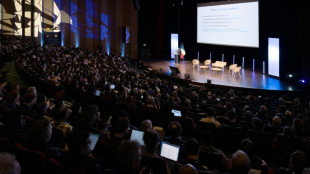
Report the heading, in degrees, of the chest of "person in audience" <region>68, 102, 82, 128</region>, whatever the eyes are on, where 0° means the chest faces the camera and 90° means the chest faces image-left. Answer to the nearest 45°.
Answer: approximately 225°

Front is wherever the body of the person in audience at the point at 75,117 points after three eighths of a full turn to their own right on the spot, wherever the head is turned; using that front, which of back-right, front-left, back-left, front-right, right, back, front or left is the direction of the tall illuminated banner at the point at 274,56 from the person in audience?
back-left

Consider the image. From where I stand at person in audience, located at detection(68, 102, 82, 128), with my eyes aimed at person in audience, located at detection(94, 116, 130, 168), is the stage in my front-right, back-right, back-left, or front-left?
back-left

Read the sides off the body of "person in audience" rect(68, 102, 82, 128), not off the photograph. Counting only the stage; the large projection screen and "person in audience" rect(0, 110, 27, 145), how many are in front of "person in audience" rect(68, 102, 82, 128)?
2

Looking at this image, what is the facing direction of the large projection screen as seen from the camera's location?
facing the viewer and to the left of the viewer

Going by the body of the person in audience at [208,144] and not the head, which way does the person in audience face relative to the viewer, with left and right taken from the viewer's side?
facing away from the viewer

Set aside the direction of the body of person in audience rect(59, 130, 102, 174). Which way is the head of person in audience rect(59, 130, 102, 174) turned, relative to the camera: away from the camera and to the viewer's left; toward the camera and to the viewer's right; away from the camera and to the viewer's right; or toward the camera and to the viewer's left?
away from the camera and to the viewer's right

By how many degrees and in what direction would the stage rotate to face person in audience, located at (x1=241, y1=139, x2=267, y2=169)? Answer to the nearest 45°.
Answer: approximately 45° to its left

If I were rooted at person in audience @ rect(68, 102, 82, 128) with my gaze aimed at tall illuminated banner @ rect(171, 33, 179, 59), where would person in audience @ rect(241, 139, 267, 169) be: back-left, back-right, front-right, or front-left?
back-right

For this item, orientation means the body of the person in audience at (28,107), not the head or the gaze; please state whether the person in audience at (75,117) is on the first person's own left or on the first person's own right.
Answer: on the first person's own right

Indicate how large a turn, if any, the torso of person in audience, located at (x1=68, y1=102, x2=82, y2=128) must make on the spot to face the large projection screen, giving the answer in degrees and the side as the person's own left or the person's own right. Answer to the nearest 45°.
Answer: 0° — they already face it

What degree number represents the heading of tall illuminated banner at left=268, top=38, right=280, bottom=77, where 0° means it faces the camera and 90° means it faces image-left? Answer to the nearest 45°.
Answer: approximately 45°

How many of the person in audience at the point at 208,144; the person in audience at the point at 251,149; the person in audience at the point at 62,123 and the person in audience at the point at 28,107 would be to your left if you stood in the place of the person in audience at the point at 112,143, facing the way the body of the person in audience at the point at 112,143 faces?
2

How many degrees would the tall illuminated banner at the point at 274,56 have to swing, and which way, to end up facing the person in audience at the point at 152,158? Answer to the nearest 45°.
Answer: approximately 45° to its left

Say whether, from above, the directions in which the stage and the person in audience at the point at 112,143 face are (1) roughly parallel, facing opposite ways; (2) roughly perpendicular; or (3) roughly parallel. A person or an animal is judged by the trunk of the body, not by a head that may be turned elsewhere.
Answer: roughly parallel, facing opposite ways

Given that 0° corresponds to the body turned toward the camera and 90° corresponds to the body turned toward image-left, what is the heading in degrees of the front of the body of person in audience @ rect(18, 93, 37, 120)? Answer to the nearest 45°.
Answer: approximately 225°
